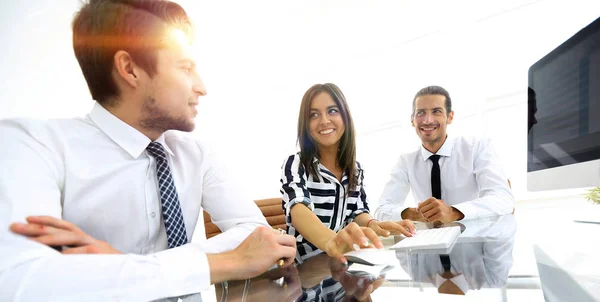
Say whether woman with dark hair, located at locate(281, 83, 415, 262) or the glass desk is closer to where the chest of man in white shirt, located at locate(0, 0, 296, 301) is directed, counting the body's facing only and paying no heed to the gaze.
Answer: the glass desk

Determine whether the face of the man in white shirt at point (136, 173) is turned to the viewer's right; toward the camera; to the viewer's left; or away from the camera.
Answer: to the viewer's right

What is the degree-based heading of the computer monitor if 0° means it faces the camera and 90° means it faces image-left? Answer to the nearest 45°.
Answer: approximately 45°

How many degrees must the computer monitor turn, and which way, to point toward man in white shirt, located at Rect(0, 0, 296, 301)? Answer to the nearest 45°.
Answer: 0° — it already faces them

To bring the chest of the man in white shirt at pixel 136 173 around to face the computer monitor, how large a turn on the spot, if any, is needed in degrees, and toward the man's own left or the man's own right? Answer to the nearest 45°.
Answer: approximately 45° to the man's own left

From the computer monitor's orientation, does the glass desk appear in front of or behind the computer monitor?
in front

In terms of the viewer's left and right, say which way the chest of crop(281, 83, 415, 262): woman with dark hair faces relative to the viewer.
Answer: facing the viewer and to the right of the viewer

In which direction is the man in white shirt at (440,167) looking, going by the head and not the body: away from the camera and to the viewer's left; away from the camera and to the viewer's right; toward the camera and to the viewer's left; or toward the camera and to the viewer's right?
toward the camera and to the viewer's left

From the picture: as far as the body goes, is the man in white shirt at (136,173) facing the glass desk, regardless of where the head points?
yes

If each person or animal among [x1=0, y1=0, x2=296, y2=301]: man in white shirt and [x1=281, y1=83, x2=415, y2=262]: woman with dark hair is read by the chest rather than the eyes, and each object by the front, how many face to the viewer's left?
0

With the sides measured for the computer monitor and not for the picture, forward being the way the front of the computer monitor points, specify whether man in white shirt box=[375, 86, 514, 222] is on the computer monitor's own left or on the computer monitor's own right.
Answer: on the computer monitor's own right
